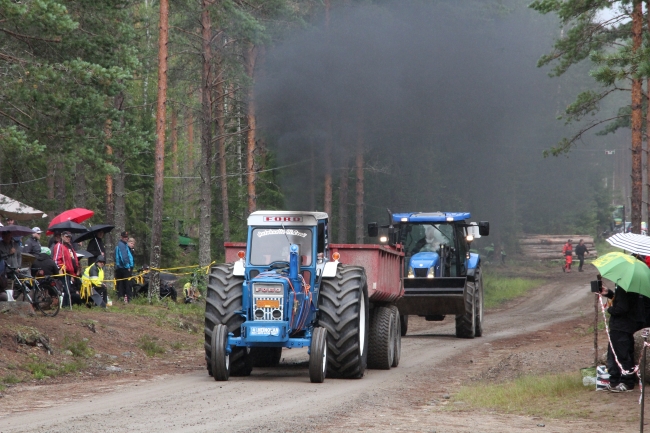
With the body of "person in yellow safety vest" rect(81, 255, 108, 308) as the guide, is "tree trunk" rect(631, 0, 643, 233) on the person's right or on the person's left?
on the person's left

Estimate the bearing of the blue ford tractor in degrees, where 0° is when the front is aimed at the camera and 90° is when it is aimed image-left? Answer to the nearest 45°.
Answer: approximately 0°

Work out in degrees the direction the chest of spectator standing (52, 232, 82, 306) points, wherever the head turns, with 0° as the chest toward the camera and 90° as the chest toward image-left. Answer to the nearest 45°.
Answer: approximately 315°

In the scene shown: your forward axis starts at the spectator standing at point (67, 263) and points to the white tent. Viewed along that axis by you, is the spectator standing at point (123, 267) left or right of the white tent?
right

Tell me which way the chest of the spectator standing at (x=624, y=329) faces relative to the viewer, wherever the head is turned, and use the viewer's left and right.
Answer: facing to the left of the viewer

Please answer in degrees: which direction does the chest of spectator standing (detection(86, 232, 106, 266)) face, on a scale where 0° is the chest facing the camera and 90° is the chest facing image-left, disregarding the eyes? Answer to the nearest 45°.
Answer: approximately 315°

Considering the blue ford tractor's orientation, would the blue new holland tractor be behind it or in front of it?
behind

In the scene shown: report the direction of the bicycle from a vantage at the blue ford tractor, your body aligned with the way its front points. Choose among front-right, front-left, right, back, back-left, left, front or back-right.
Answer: back-right

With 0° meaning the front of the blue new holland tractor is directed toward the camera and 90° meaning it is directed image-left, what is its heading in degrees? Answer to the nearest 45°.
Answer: approximately 0°

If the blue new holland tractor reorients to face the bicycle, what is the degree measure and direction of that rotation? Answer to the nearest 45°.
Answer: approximately 45° to its right
